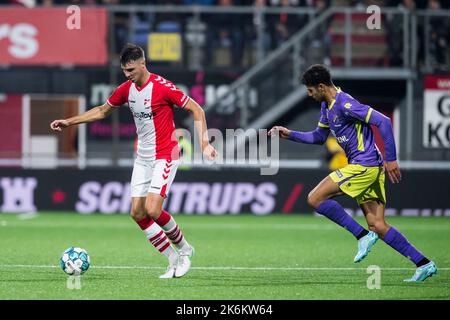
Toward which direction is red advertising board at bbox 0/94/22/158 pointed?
toward the camera

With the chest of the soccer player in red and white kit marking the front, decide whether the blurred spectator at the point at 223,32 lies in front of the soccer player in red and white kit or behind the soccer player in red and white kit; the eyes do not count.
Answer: behind

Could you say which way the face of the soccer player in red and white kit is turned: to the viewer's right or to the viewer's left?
to the viewer's left

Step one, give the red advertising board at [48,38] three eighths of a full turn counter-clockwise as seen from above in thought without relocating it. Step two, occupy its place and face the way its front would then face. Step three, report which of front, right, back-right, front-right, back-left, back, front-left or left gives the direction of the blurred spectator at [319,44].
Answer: front-right

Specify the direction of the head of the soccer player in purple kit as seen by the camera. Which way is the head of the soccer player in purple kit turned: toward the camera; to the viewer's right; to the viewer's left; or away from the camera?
to the viewer's left

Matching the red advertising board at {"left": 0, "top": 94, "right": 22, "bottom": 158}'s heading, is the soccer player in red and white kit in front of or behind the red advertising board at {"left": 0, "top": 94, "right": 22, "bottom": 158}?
in front

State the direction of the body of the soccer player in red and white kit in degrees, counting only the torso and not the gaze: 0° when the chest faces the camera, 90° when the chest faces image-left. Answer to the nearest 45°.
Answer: approximately 45°

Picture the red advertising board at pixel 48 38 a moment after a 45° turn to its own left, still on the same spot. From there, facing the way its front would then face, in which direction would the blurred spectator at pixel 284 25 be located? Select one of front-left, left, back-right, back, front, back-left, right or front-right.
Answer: front-left

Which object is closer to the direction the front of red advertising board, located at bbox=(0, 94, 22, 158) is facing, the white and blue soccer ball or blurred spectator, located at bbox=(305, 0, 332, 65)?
the white and blue soccer ball

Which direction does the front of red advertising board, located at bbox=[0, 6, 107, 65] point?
toward the camera

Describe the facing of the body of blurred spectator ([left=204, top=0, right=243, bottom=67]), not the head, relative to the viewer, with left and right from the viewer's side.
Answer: facing the viewer

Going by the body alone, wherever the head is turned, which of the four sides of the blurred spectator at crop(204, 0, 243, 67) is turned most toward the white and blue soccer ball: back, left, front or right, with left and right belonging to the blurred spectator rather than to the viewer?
front

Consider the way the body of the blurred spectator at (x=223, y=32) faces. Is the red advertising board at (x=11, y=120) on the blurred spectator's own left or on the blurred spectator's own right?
on the blurred spectator's own right

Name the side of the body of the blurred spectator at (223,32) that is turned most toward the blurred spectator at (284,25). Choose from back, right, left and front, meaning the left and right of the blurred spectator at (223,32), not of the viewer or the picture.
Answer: left

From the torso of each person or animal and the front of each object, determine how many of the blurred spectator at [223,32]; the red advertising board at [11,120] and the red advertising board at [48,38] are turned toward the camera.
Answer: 3

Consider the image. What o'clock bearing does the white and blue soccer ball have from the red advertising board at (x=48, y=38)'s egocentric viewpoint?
The white and blue soccer ball is roughly at 12 o'clock from the red advertising board.
